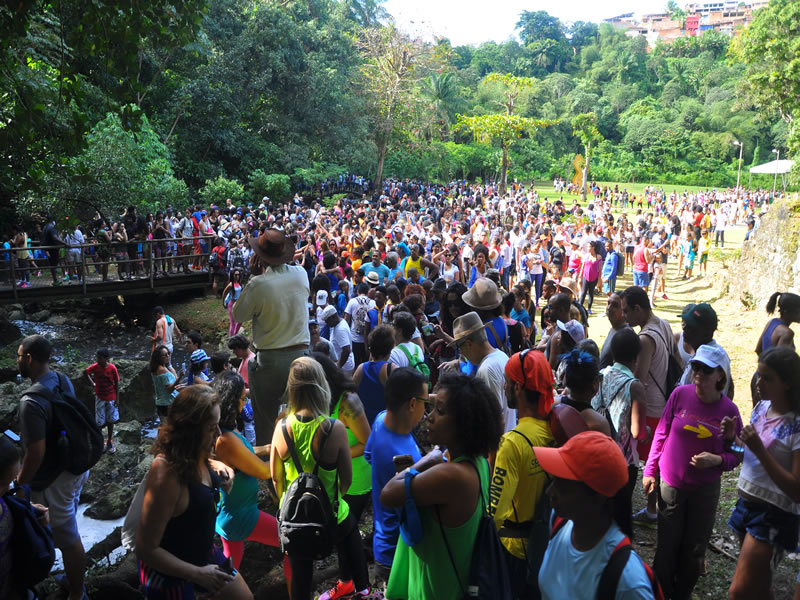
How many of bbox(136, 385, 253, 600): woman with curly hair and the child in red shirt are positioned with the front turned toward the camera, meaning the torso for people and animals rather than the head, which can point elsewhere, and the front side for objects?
1

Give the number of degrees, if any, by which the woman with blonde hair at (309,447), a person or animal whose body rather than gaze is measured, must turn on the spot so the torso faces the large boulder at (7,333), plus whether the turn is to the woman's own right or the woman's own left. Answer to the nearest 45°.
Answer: approximately 45° to the woman's own left

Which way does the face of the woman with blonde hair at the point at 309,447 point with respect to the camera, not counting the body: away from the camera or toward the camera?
away from the camera

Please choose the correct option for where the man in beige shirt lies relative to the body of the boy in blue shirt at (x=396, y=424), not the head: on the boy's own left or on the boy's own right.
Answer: on the boy's own left

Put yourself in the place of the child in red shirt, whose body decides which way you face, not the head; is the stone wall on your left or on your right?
on your left

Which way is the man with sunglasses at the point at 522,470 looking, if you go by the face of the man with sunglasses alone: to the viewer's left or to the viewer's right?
to the viewer's left

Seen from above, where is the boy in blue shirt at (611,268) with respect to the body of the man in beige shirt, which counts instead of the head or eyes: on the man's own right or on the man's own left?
on the man's own right

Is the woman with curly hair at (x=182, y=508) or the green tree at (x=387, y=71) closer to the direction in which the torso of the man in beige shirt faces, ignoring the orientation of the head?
the green tree

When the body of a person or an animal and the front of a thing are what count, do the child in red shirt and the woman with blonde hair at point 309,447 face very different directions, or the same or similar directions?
very different directions

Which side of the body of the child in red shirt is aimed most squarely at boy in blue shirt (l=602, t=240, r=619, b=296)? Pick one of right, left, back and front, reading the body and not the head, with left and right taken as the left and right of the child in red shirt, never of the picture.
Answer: left

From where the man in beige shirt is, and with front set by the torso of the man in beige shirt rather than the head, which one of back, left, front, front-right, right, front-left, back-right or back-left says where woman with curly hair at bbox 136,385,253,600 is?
back-left

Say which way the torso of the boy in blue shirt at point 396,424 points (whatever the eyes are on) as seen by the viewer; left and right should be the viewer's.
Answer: facing away from the viewer and to the right of the viewer
